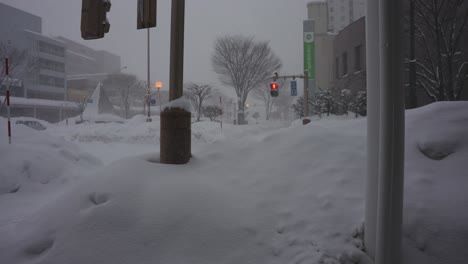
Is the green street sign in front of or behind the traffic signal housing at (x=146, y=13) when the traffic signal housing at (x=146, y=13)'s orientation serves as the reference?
in front

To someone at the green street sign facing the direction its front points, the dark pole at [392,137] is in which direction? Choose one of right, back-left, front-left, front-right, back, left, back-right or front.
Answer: front

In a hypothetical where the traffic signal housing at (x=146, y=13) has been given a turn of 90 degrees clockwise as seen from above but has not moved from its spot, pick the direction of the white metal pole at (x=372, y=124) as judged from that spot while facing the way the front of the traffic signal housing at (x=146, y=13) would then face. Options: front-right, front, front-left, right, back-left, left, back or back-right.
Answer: front-right

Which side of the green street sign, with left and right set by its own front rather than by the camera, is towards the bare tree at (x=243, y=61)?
right

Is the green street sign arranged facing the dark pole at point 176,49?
yes

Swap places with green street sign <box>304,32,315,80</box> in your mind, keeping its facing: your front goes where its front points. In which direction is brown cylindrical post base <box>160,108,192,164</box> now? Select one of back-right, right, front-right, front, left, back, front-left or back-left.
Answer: front

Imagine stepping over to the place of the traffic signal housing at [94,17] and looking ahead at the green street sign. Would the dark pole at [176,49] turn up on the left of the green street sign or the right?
right

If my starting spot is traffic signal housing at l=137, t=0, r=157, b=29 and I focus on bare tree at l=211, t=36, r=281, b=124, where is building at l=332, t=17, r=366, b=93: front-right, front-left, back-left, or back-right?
front-right

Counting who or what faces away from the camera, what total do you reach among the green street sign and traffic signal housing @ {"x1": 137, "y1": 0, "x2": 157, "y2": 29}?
1

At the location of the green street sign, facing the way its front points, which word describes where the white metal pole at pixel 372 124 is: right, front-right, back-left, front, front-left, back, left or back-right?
front

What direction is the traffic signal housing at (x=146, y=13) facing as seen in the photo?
away from the camera

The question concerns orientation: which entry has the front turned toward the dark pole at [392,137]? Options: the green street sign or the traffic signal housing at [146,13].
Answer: the green street sign

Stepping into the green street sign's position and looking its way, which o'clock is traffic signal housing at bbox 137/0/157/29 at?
The traffic signal housing is roughly at 12 o'clock from the green street sign.
